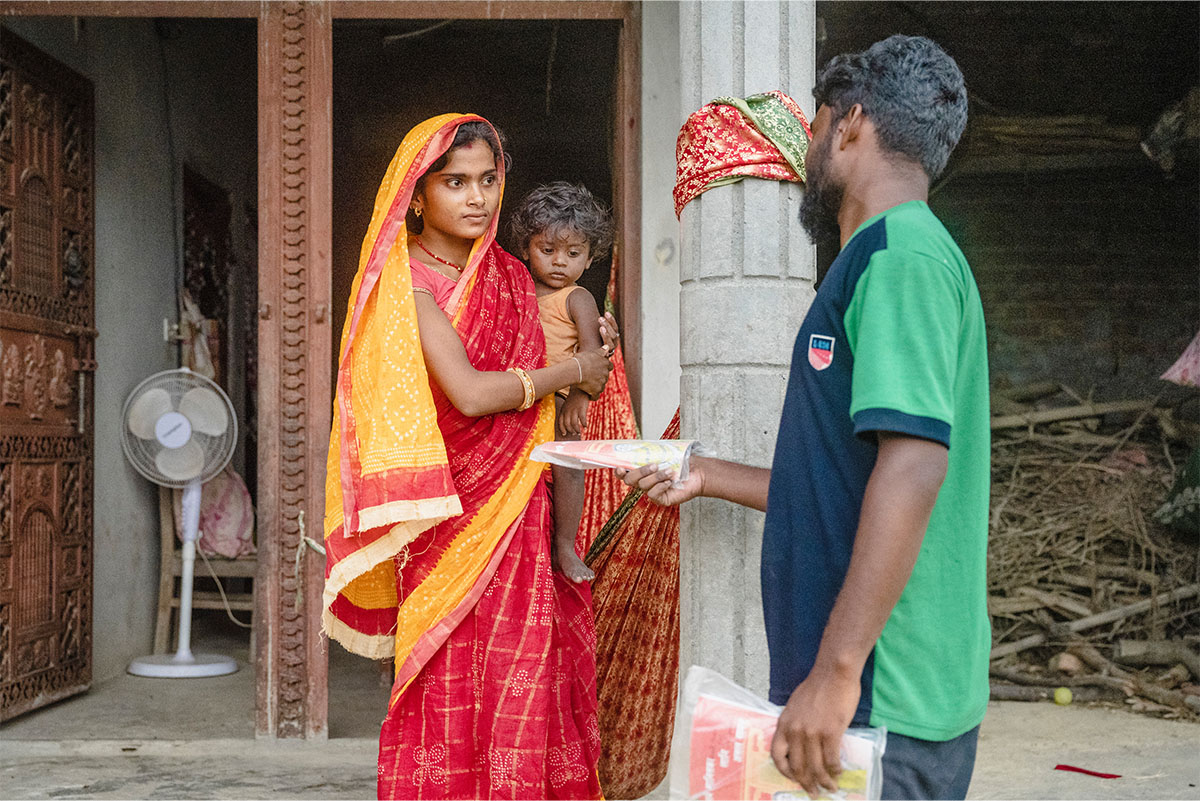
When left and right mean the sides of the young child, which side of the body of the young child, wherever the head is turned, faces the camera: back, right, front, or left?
front

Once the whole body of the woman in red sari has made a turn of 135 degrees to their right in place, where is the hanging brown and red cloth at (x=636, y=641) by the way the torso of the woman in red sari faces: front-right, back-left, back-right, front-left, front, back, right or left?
back-right

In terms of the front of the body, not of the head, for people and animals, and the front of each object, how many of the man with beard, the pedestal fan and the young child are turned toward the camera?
2

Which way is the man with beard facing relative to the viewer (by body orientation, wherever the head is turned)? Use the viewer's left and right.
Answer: facing to the left of the viewer

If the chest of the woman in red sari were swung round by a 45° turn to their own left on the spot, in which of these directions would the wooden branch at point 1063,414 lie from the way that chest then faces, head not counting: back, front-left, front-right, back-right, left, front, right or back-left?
front-left

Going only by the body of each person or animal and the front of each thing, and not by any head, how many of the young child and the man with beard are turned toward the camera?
1

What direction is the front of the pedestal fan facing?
toward the camera

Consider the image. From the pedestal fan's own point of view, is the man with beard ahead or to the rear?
ahead

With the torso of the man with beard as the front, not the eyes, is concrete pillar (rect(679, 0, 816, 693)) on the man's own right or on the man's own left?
on the man's own right

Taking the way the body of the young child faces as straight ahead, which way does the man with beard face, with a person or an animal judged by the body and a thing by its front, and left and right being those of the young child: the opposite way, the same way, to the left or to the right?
to the right

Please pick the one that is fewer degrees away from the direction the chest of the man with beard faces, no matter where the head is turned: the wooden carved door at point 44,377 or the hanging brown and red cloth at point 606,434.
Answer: the wooden carved door

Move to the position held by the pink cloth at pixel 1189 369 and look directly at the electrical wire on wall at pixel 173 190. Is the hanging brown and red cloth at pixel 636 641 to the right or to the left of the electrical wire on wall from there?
left
